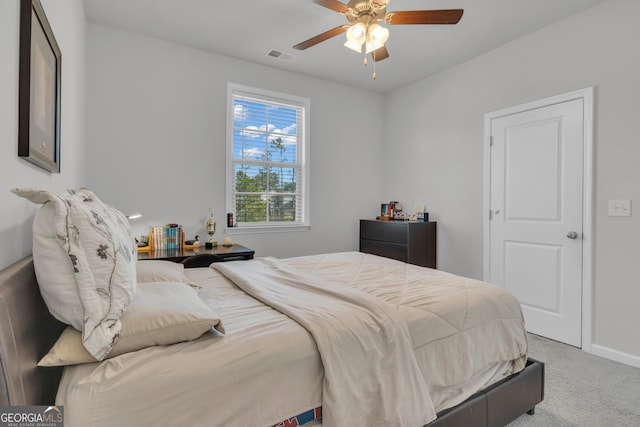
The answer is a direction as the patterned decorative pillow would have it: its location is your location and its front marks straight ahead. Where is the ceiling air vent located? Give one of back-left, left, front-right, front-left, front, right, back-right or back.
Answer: front-left

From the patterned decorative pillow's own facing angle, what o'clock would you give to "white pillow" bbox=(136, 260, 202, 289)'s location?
The white pillow is roughly at 10 o'clock from the patterned decorative pillow.

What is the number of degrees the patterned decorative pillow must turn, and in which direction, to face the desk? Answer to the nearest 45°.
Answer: approximately 45° to its left

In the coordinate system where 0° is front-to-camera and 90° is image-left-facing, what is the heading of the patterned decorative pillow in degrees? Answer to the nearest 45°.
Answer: approximately 270°

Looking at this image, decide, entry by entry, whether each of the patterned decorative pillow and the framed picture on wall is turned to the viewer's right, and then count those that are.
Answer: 2

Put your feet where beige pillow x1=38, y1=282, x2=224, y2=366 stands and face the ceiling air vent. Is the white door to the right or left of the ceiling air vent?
right

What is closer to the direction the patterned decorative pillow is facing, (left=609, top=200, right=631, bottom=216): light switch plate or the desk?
the light switch plate

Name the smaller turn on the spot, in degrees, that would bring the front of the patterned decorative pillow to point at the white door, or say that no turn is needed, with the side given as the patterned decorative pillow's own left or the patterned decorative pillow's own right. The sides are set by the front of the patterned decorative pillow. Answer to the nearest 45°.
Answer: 0° — it already faces it

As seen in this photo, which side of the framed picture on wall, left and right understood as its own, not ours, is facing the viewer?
right
